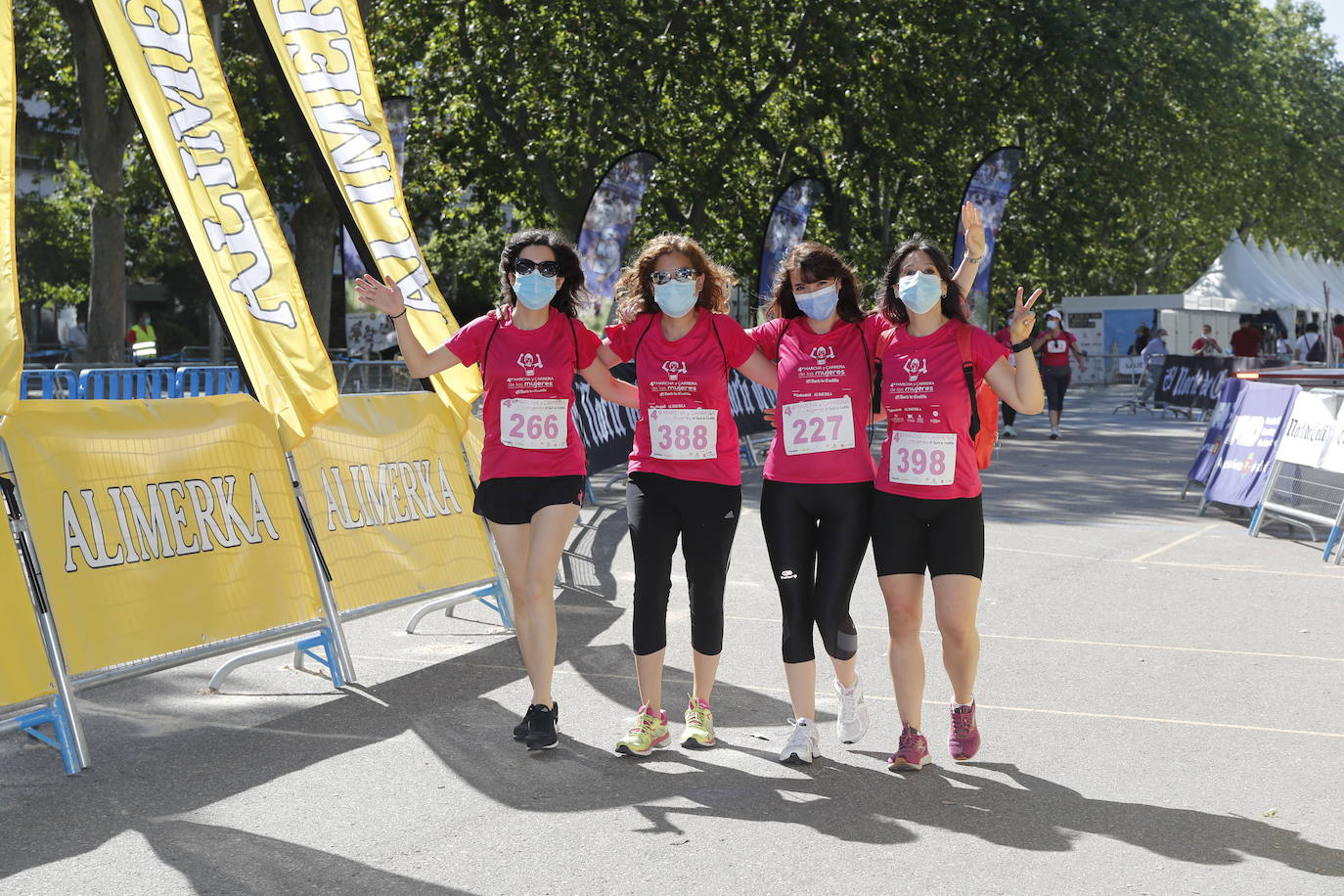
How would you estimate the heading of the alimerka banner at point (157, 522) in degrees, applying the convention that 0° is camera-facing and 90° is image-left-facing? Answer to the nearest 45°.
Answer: approximately 315°

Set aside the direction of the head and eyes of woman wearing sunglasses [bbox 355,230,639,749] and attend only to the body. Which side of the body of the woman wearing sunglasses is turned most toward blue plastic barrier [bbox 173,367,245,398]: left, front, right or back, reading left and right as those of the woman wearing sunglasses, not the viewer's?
back

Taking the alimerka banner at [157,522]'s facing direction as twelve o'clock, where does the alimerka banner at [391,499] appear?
the alimerka banner at [391,499] is roughly at 9 o'clock from the alimerka banner at [157,522].

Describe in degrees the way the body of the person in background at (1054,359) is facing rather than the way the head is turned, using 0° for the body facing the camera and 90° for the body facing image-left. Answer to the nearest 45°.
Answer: approximately 0°

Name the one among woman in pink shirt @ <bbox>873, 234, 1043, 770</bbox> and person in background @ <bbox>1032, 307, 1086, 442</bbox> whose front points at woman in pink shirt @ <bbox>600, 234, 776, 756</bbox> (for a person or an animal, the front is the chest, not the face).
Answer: the person in background

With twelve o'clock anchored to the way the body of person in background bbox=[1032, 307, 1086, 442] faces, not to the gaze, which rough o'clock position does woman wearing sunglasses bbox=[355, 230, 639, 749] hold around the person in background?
The woman wearing sunglasses is roughly at 12 o'clock from the person in background.

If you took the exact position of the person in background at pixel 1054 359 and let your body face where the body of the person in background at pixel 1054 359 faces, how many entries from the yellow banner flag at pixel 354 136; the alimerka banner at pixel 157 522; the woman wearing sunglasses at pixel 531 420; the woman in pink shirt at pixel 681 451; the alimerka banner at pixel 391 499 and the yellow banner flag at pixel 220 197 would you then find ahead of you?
6
